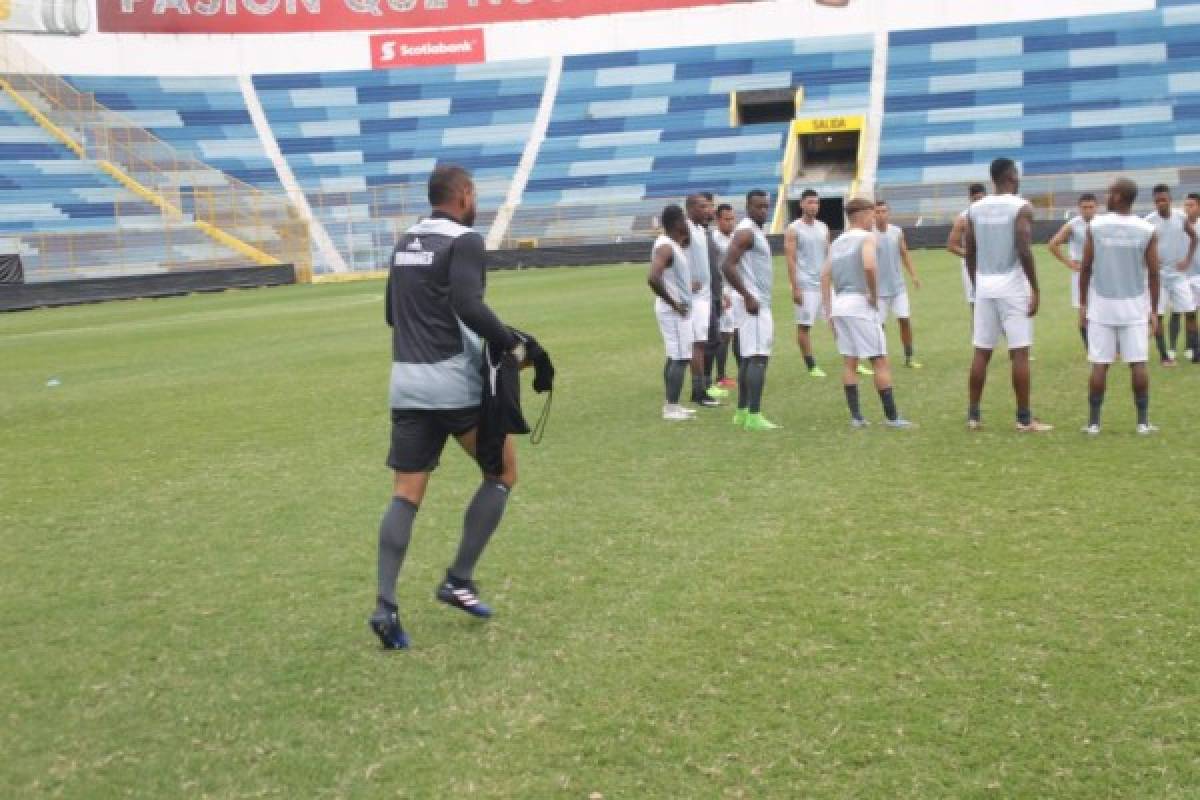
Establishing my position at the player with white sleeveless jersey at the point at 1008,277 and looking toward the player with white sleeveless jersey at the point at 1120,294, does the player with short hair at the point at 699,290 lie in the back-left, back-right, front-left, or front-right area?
back-left

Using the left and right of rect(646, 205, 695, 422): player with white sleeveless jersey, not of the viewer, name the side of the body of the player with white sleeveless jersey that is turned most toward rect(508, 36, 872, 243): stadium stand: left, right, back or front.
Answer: left

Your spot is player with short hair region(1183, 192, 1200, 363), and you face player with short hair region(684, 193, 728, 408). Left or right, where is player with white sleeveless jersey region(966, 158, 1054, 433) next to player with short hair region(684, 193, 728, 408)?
left

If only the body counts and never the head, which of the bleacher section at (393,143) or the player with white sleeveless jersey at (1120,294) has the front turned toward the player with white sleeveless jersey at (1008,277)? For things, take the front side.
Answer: the bleacher section

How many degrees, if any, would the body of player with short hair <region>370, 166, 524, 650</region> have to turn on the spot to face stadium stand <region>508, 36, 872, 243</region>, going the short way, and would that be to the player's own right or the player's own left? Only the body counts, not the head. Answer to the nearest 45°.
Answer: approximately 45° to the player's own left

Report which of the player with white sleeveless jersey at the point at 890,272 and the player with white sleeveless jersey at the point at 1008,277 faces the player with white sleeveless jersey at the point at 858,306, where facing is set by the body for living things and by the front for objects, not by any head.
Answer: the player with white sleeveless jersey at the point at 890,272

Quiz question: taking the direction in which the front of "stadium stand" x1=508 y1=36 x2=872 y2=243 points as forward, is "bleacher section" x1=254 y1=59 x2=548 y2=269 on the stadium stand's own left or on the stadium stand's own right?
on the stadium stand's own right

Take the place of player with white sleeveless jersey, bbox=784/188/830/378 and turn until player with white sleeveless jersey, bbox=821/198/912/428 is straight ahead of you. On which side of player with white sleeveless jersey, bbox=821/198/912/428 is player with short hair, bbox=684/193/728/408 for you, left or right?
right

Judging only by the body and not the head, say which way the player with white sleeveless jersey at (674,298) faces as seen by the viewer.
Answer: to the viewer's right
